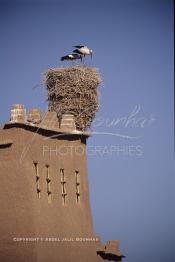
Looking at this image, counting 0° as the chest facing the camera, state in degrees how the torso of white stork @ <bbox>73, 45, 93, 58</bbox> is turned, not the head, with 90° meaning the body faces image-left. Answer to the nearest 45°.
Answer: approximately 270°

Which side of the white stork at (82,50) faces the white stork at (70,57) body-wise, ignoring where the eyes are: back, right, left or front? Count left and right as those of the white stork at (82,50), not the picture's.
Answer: back
